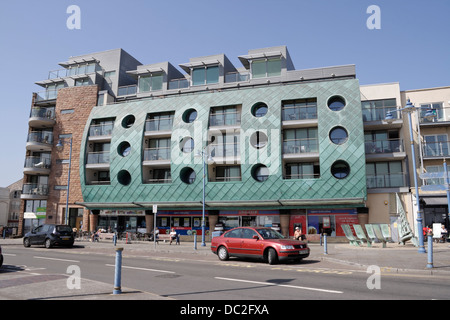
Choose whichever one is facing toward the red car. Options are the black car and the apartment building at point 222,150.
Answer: the apartment building

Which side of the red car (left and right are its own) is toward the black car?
back

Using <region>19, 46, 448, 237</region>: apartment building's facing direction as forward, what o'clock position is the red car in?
The red car is roughly at 12 o'clock from the apartment building.

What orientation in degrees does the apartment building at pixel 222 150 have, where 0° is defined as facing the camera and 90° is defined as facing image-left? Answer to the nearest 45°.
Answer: approximately 0°

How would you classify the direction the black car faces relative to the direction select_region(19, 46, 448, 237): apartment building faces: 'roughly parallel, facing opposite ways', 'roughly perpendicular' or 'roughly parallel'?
roughly perpendicular

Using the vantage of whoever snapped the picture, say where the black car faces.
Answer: facing away from the viewer and to the left of the viewer

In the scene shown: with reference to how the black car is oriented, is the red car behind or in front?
behind

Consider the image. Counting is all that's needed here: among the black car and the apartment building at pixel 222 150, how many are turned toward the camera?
1

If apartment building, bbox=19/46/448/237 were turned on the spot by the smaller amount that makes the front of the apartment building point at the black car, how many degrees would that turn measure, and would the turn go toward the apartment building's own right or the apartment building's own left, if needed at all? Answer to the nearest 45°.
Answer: approximately 45° to the apartment building's own right
